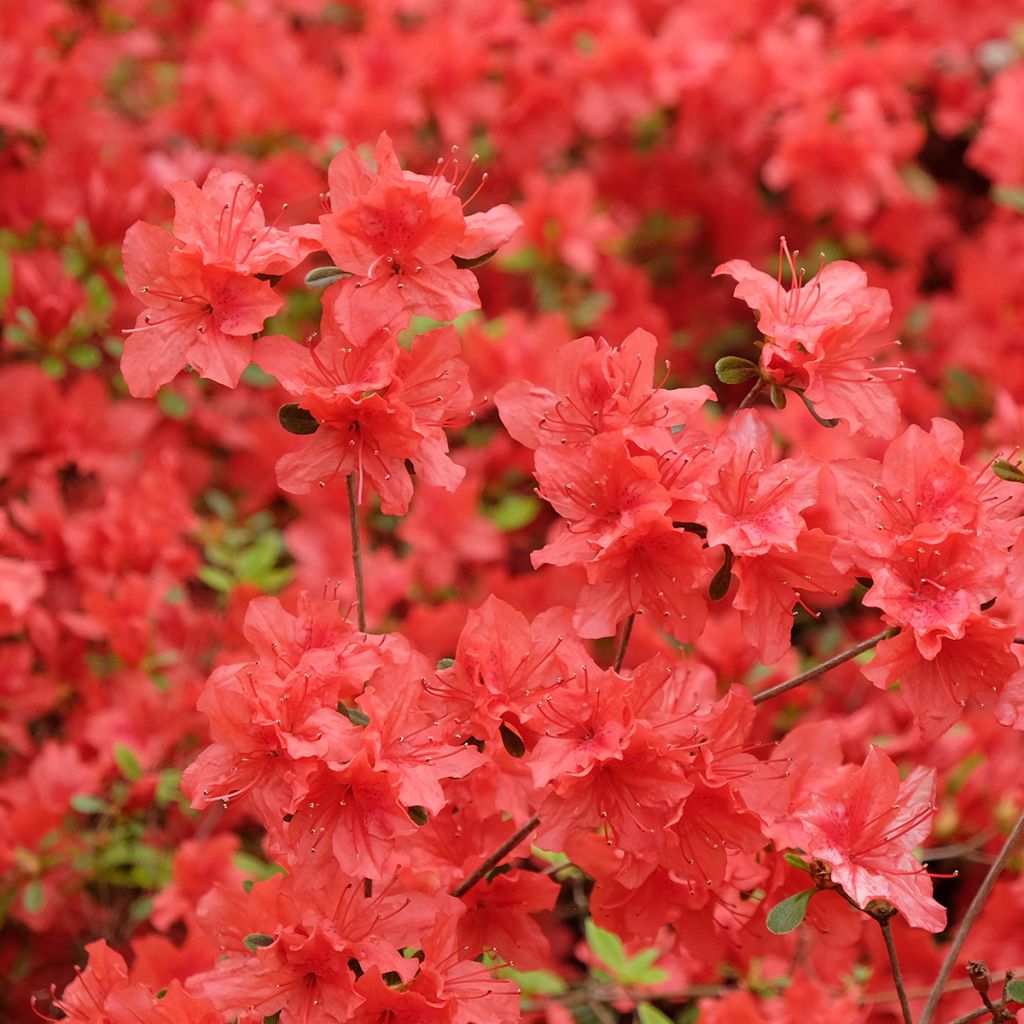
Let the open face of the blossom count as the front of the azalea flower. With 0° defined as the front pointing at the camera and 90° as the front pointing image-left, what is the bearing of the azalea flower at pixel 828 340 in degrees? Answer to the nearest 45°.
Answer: approximately 315°
